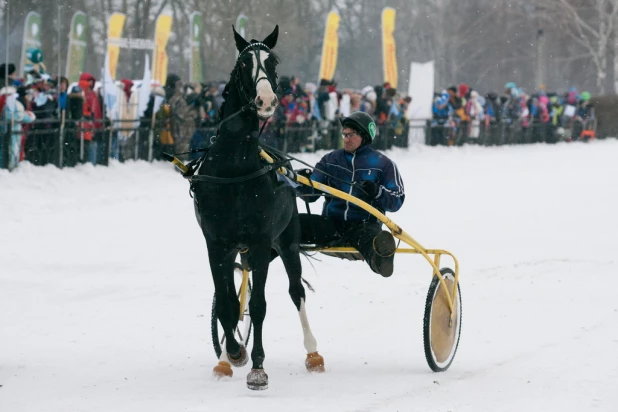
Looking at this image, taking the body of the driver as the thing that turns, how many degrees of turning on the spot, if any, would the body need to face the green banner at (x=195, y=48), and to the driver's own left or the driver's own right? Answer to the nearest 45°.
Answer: approximately 135° to the driver's own right

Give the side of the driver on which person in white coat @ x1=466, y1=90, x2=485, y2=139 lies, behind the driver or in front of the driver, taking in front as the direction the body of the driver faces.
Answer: behind

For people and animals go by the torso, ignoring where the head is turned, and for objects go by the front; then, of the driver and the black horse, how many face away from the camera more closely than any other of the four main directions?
0

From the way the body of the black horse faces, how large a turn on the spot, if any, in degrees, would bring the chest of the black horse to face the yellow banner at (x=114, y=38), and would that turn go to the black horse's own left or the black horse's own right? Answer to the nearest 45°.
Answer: approximately 180°

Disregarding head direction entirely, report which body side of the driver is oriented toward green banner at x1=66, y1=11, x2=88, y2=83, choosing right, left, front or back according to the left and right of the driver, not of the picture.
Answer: right

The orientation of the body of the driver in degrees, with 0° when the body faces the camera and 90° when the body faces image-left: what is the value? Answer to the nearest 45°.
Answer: approximately 45°

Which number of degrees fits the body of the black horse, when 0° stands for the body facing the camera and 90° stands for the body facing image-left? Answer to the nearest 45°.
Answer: approximately 0°

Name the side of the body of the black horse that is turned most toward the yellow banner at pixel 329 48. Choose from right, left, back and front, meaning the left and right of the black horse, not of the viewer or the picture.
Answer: back

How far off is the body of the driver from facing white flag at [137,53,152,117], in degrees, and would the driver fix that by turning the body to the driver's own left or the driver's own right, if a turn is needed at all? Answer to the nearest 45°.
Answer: approximately 135° to the driver's own right

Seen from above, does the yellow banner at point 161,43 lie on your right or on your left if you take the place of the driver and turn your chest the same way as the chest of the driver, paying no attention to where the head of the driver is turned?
on your right

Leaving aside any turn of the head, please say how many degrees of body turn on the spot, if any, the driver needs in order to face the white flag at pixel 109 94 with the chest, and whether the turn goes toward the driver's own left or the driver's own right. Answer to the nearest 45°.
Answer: approximately 135° to the driver's own right

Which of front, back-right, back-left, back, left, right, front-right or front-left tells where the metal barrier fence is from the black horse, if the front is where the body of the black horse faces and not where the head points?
back

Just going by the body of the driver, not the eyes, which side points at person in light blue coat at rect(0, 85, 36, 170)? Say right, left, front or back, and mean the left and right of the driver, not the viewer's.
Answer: right

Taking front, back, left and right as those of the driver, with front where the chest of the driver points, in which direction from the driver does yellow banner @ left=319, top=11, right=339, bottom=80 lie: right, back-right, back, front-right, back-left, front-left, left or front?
back-right
